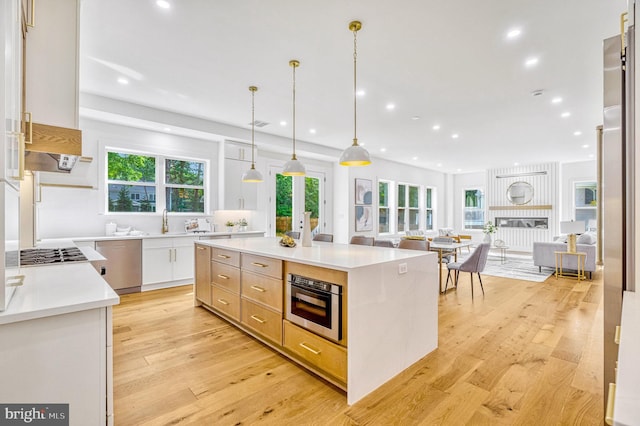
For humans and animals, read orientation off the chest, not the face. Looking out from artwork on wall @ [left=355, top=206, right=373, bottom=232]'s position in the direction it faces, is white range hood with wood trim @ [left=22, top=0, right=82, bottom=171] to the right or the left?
on its right

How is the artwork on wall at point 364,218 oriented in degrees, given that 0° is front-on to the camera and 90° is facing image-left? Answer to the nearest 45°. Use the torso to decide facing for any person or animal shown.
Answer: approximately 315°

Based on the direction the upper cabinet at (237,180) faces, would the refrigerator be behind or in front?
in front

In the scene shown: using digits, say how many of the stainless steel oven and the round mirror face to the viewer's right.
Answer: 0

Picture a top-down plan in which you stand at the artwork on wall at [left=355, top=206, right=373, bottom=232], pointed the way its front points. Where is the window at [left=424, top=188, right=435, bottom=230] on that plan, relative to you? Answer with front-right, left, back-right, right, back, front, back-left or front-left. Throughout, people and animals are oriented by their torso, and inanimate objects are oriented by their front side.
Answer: left

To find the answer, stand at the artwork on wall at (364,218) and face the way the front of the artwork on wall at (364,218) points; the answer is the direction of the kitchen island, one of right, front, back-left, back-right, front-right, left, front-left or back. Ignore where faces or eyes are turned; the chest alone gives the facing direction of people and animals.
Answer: front-right

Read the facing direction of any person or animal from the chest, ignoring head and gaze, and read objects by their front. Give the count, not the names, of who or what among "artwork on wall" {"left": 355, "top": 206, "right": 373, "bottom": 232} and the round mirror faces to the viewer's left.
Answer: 0

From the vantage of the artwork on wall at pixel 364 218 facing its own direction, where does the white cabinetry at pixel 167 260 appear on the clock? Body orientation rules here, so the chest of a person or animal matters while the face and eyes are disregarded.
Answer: The white cabinetry is roughly at 3 o'clock from the artwork on wall.

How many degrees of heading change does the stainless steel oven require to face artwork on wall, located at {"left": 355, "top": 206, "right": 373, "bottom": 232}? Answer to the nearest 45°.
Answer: approximately 135° to its right

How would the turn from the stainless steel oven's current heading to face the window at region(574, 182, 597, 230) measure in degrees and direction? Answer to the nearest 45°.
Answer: approximately 180°
